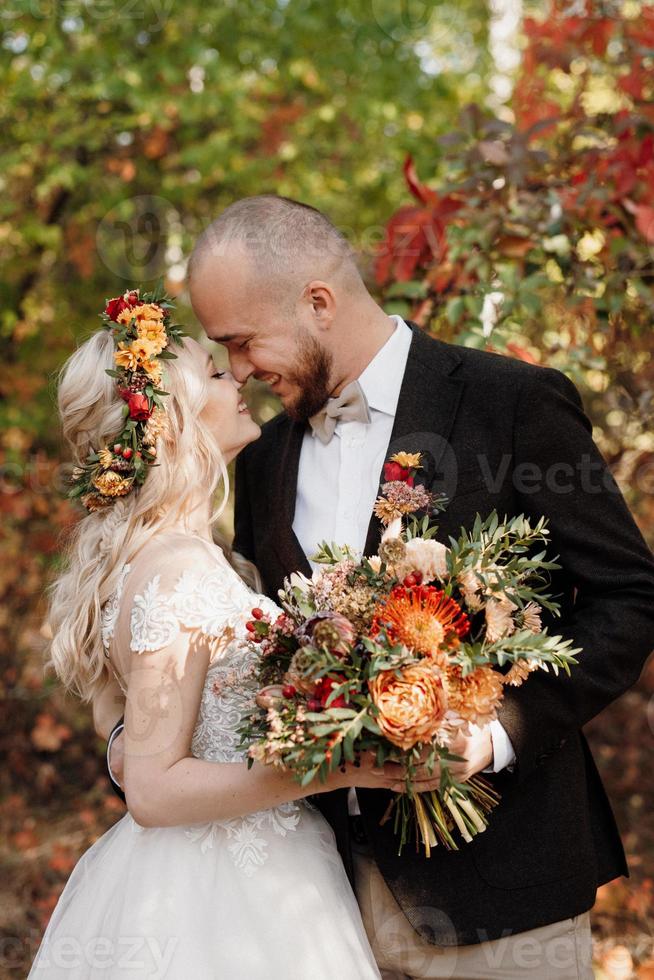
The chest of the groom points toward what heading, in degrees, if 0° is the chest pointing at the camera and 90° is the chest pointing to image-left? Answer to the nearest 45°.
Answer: approximately 45°

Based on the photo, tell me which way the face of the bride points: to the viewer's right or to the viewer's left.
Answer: to the viewer's right

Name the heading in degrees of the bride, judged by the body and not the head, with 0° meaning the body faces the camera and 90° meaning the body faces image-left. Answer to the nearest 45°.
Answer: approximately 270°

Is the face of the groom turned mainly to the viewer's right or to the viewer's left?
to the viewer's left
